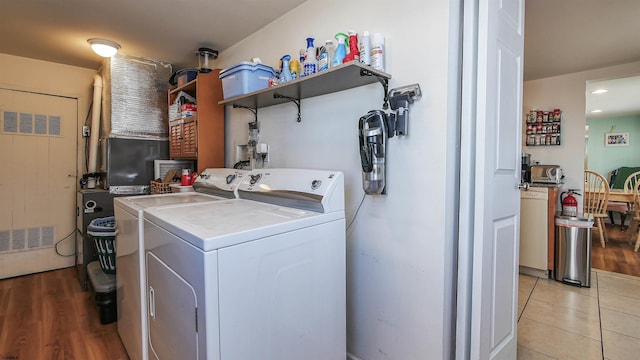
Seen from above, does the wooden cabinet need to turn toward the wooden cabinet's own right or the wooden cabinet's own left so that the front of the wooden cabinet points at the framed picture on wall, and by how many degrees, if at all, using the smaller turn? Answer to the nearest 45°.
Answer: approximately 135° to the wooden cabinet's own left

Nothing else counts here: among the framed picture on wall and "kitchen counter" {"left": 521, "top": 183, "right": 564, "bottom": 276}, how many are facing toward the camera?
2

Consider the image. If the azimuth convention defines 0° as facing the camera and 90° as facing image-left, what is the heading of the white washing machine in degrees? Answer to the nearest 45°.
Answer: approximately 45°

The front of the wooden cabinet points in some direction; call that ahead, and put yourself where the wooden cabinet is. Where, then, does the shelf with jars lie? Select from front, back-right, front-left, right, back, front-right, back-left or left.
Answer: back-left

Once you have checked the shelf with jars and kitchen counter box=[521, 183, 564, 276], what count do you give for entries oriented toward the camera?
2
